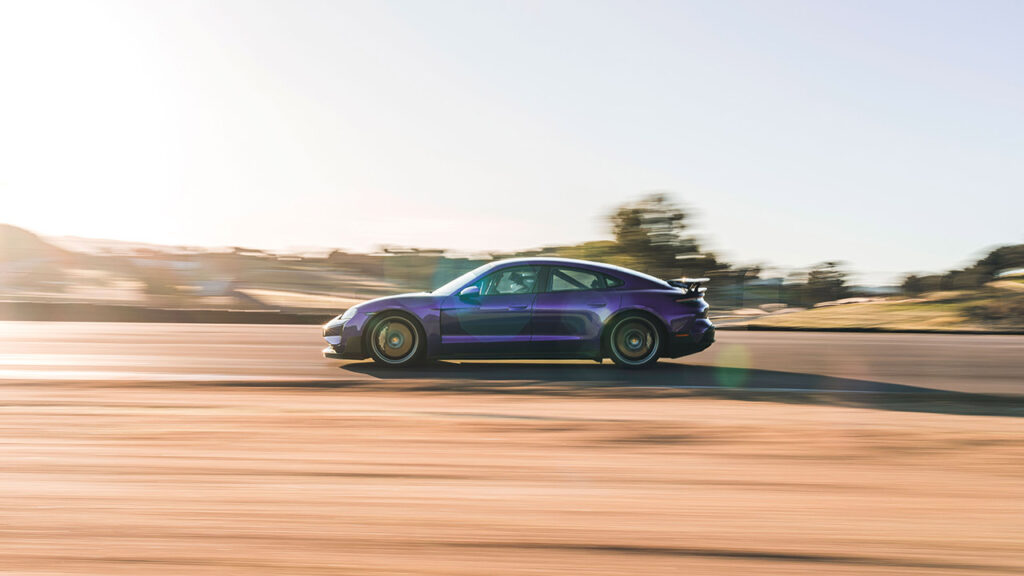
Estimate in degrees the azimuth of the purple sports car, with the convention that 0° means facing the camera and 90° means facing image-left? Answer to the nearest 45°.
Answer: approximately 90°

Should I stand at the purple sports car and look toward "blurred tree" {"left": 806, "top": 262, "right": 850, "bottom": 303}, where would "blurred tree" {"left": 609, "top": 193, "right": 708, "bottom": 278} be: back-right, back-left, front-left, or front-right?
front-left

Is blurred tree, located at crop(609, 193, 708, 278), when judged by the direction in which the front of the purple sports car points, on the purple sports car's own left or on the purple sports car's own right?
on the purple sports car's own right

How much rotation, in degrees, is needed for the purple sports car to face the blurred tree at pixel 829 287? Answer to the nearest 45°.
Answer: approximately 135° to its right

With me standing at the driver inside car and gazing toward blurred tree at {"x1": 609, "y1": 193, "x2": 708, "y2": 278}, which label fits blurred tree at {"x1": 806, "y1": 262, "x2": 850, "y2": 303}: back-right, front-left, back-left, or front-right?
front-right
